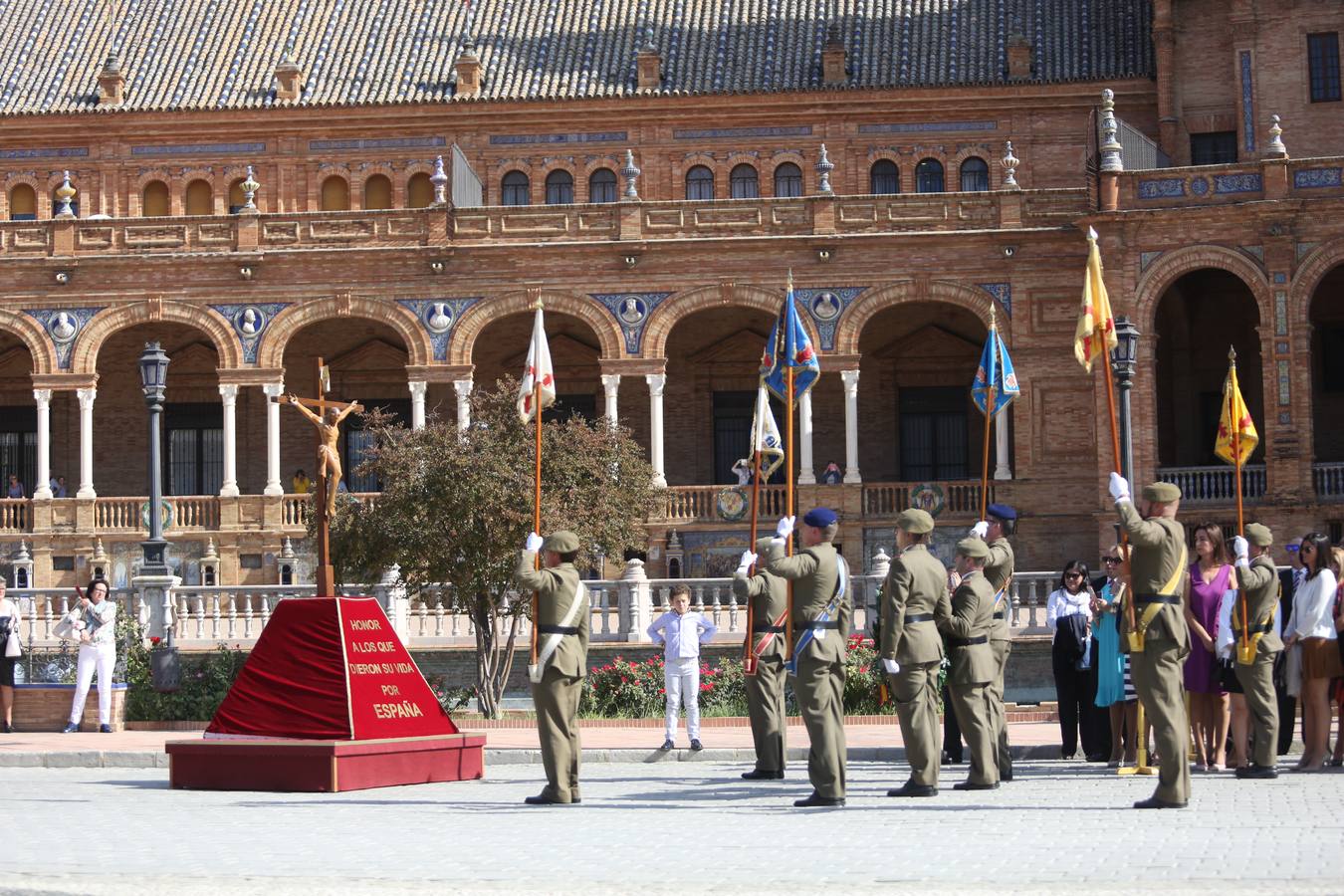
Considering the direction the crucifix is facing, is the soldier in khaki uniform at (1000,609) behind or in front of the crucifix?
in front

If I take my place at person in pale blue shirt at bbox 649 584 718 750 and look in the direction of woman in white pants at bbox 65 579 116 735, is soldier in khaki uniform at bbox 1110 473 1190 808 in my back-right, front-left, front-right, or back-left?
back-left

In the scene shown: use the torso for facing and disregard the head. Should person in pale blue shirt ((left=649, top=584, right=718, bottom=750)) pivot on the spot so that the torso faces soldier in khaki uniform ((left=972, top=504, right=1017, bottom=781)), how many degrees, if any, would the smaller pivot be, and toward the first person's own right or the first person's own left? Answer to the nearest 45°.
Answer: approximately 45° to the first person's own left

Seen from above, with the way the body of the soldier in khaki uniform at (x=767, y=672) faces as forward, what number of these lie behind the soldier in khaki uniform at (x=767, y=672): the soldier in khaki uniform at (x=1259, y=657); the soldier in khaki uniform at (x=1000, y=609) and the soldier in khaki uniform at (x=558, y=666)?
2

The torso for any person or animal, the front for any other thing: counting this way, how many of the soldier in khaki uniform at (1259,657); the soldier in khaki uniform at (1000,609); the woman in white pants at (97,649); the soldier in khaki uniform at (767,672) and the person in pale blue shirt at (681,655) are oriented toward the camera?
2

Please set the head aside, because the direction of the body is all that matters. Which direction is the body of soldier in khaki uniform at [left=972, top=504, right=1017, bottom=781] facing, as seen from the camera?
to the viewer's left

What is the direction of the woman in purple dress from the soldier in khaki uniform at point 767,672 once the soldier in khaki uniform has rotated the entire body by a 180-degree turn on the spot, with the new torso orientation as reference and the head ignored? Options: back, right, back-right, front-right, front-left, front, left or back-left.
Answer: front

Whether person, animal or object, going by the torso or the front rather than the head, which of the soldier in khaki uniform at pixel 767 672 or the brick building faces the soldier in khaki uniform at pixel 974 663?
the brick building

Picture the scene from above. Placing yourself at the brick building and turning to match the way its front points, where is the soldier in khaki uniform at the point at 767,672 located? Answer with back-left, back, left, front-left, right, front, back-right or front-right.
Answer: front

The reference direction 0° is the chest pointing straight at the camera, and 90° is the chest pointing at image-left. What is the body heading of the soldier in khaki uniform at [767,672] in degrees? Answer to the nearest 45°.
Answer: approximately 90°

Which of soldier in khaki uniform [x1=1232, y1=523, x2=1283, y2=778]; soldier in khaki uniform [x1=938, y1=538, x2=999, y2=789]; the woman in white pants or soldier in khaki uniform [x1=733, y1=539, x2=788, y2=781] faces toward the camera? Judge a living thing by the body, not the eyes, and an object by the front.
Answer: the woman in white pants

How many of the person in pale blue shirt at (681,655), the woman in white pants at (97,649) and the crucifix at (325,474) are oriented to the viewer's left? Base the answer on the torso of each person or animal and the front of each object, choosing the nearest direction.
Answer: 0

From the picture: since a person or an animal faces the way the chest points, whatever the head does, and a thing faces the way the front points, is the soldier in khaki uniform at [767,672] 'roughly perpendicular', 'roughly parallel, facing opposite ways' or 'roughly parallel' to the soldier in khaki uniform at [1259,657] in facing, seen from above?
roughly parallel

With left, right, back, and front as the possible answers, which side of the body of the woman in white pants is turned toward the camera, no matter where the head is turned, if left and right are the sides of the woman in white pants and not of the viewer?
front

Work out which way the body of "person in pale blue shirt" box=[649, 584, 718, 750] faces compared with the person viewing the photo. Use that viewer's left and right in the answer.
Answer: facing the viewer

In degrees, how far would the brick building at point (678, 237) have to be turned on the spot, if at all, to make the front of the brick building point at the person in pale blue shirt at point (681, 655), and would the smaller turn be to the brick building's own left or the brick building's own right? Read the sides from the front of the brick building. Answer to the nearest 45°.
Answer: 0° — it already faces them

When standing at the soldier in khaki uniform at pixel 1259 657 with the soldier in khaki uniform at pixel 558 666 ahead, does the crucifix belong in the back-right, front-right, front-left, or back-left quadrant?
front-right

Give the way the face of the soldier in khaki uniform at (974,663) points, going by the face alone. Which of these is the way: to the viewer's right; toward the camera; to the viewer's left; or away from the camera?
to the viewer's left

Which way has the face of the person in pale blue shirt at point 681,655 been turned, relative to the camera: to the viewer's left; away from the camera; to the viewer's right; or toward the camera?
toward the camera
